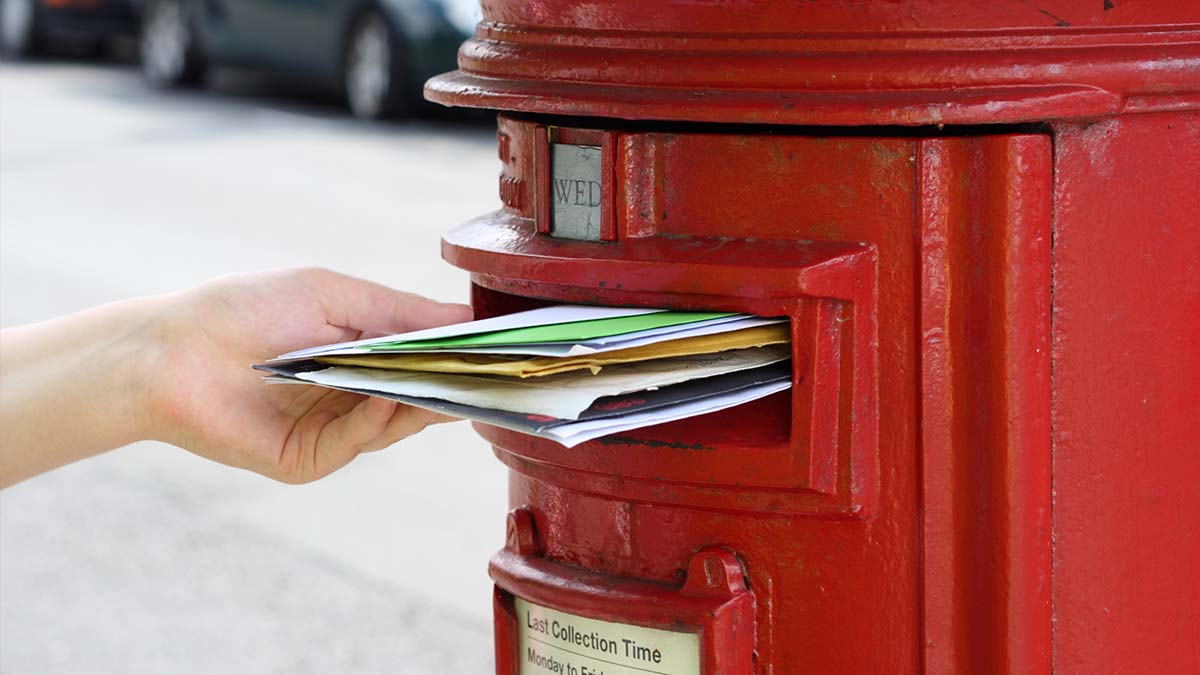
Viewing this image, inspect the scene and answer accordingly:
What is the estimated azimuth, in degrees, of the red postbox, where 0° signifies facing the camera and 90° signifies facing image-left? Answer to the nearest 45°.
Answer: approximately 45°

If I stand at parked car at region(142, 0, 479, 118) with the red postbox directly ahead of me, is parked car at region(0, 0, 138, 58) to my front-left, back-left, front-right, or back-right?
back-right

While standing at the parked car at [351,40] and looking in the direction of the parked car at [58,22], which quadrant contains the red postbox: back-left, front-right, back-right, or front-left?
back-left

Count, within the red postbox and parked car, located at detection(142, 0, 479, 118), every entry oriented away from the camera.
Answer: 0

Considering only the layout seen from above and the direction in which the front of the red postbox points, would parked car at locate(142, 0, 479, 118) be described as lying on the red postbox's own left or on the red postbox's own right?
on the red postbox's own right
